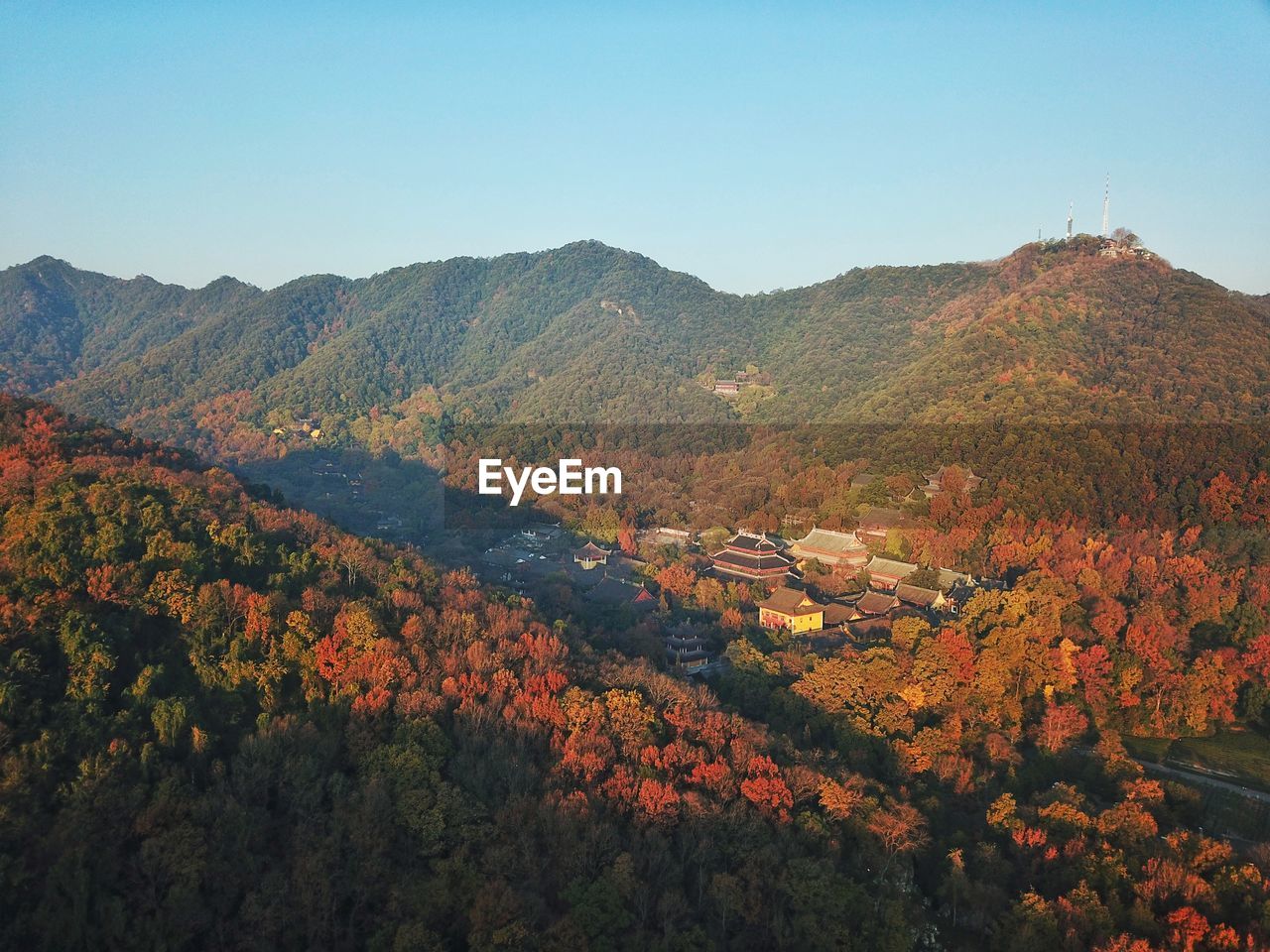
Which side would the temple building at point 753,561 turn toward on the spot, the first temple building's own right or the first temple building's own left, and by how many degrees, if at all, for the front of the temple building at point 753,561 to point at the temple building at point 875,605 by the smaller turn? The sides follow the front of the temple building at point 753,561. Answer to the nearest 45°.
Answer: approximately 90° to the first temple building's own left

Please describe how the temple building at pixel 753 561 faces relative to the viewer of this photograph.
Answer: facing the viewer and to the left of the viewer

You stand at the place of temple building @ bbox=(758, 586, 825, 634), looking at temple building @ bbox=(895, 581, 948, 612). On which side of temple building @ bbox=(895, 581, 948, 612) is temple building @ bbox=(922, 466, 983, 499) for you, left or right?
left

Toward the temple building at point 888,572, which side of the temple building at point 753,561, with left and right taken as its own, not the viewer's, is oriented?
left

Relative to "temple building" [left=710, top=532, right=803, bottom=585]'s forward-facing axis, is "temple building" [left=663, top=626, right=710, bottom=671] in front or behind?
in front

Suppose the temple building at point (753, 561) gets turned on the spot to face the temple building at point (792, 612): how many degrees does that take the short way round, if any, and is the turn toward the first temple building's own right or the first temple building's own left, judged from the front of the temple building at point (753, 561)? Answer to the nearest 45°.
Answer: approximately 45° to the first temple building's own left

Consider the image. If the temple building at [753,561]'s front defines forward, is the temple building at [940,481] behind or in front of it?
behind

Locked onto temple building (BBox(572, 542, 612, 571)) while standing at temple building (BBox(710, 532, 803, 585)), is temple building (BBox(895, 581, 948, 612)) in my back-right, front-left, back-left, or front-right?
back-left

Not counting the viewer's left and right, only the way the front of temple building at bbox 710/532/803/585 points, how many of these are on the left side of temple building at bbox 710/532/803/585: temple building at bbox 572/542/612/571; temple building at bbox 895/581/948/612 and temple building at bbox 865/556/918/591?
2

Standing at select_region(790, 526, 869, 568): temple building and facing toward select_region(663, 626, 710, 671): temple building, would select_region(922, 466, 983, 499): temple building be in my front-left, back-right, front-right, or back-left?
back-left

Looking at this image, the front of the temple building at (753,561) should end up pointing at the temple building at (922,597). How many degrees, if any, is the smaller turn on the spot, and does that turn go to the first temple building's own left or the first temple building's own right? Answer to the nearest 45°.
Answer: approximately 90° to the first temple building's own left
